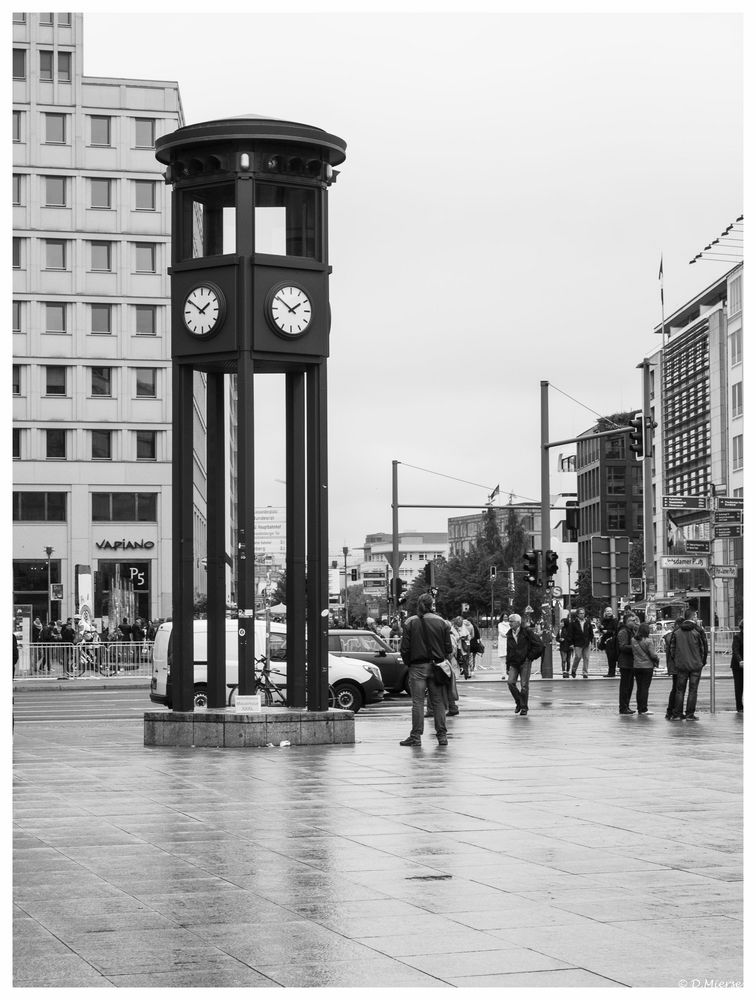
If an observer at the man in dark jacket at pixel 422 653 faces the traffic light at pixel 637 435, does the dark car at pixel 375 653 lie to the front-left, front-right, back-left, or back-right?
front-left

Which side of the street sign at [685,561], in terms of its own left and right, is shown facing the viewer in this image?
front

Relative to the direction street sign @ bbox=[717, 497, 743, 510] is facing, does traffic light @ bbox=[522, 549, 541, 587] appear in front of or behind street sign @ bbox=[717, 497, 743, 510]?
behind

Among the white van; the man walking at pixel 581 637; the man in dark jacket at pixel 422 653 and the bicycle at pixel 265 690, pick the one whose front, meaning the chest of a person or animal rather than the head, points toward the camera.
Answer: the man walking

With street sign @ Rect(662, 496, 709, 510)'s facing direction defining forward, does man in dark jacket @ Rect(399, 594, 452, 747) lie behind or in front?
in front

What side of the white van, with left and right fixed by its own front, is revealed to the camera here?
right

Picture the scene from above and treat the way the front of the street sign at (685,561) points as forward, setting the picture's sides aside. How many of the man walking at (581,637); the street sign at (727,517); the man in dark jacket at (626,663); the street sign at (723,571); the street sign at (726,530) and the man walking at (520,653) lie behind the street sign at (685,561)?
1

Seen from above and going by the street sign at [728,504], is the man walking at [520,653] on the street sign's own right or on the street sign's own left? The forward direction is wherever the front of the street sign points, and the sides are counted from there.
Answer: on the street sign's own right

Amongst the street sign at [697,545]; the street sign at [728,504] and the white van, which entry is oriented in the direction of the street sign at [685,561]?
the white van

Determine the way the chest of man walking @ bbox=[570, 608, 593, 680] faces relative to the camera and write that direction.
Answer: toward the camera

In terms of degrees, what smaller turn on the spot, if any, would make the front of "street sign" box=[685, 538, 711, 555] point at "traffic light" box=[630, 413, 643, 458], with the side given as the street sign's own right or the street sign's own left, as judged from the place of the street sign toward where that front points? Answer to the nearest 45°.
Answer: approximately 180°

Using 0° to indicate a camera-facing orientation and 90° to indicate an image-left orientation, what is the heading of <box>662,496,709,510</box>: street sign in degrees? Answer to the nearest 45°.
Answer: approximately 0°

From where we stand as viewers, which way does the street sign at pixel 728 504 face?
facing the viewer

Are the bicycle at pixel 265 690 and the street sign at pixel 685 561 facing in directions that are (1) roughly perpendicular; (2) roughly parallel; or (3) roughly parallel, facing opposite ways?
roughly perpendicular

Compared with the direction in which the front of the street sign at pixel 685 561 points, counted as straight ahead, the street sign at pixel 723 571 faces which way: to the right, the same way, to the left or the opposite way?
the same way

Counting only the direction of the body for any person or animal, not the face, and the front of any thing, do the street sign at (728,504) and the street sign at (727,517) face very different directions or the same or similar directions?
same or similar directions
